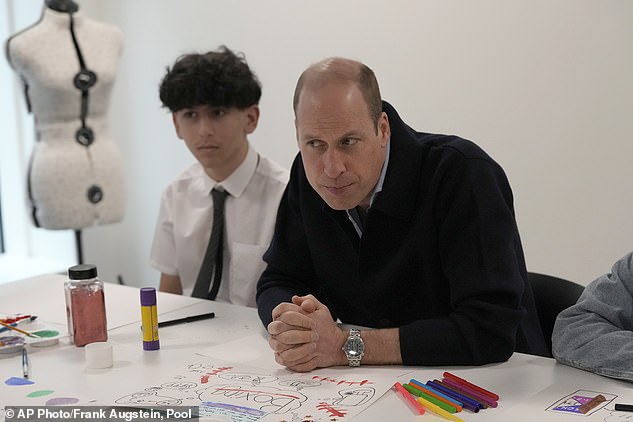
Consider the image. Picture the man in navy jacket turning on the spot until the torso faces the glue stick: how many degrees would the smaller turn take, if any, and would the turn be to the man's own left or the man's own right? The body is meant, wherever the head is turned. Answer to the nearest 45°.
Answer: approximately 45° to the man's own right

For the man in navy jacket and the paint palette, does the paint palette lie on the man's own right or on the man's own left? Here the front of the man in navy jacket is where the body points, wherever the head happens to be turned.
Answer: on the man's own right

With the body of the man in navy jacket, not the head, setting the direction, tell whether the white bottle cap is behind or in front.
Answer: in front

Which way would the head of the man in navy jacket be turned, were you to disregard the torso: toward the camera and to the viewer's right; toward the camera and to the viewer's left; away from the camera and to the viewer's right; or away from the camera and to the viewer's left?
toward the camera and to the viewer's left

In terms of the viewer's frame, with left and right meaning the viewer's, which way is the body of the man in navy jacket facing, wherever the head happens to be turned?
facing the viewer and to the left of the viewer

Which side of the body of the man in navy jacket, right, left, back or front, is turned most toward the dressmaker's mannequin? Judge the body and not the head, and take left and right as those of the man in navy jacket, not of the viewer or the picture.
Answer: right
